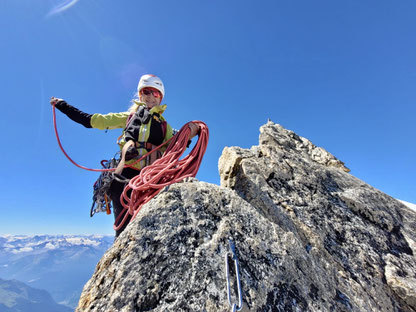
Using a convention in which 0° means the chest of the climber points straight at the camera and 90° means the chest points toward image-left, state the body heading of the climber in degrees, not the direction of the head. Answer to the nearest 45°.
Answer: approximately 0°
